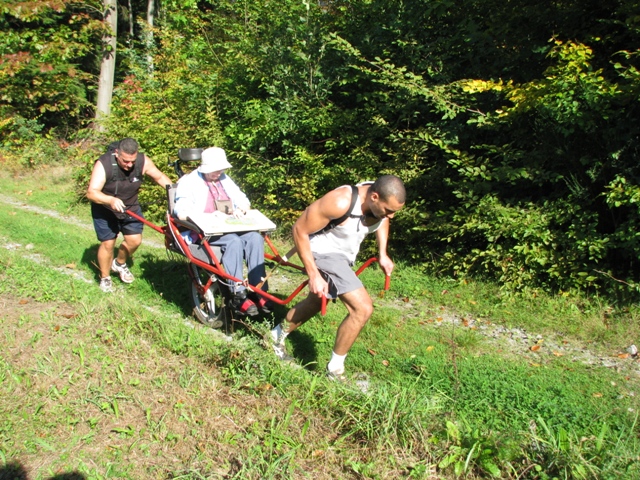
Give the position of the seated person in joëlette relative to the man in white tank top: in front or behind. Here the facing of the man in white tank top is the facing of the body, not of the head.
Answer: behind

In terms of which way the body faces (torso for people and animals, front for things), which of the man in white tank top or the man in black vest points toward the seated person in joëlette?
the man in black vest

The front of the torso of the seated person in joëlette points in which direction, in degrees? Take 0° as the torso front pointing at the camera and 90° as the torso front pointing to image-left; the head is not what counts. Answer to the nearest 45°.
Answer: approximately 315°

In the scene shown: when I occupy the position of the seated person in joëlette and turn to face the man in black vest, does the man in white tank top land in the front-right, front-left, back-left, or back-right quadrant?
back-left

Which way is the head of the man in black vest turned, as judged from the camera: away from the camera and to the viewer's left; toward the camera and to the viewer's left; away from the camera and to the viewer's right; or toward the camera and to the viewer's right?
toward the camera and to the viewer's right

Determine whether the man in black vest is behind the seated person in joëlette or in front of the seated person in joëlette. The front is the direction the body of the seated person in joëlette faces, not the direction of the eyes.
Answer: behind

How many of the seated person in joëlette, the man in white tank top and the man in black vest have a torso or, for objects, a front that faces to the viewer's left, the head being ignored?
0

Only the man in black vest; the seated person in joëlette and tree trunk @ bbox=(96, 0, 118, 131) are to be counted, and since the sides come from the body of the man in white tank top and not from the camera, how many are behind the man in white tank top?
3

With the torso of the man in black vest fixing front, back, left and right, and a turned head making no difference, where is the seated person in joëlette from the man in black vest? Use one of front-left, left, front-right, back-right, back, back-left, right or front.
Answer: front

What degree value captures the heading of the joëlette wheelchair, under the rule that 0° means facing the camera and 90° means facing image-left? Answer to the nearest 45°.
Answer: approximately 315°

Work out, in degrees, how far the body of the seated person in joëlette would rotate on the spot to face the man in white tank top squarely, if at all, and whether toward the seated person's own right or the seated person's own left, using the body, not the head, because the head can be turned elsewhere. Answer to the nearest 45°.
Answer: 0° — they already face them

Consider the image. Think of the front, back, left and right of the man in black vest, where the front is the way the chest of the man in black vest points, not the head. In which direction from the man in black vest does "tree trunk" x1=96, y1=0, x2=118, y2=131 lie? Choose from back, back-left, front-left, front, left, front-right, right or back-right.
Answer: back-left

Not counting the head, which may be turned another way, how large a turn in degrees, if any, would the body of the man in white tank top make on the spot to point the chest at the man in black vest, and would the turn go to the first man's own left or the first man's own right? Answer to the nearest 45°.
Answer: approximately 180°

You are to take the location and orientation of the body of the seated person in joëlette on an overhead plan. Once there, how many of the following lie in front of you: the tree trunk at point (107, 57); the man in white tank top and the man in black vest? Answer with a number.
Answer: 1

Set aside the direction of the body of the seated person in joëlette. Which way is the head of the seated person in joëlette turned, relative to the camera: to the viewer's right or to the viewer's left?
to the viewer's right

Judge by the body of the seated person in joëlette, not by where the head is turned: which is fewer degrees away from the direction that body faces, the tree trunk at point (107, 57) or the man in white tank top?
the man in white tank top
